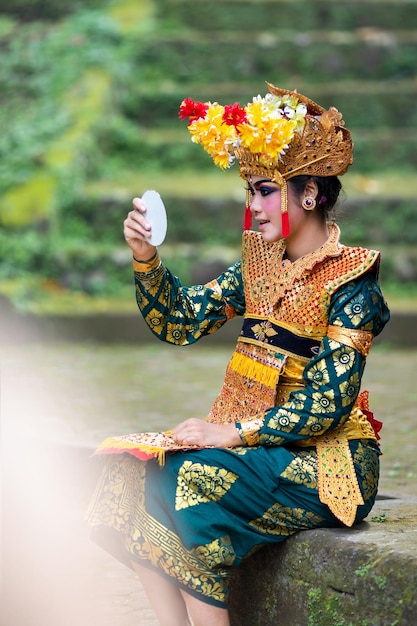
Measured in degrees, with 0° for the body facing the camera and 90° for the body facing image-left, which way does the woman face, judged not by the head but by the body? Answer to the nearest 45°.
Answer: approximately 45°

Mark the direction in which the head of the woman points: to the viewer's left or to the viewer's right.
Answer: to the viewer's left
